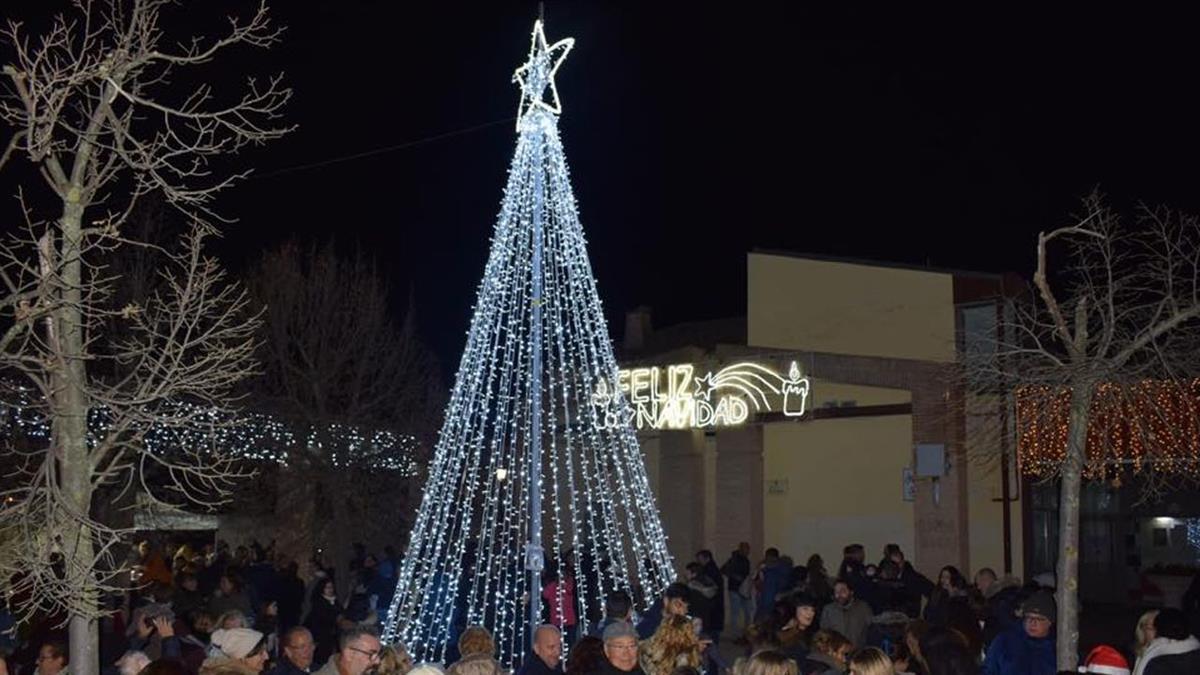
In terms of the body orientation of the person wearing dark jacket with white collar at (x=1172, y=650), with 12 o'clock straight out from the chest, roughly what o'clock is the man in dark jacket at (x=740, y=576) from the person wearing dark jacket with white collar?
The man in dark jacket is roughly at 11 o'clock from the person wearing dark jacket with white collar.

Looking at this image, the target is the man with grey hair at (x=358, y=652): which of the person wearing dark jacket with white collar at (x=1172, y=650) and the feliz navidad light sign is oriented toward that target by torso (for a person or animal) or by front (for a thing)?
the feliz navidad light sign

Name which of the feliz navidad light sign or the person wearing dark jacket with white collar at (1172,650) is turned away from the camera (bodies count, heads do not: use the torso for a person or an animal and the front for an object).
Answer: the person wearing dark jacket with white collar

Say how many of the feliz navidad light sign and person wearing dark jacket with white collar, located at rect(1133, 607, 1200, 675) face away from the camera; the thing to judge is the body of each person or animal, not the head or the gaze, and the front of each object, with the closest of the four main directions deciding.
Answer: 1

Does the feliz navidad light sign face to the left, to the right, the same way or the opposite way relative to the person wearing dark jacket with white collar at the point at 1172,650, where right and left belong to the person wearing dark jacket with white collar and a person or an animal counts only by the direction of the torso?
the opposite way

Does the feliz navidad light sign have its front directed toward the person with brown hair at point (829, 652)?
yes

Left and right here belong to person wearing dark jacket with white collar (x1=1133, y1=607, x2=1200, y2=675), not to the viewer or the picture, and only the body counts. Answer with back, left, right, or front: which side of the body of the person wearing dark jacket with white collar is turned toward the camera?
back

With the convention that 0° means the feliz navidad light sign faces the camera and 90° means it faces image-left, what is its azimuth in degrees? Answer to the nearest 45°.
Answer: approximately 0°
